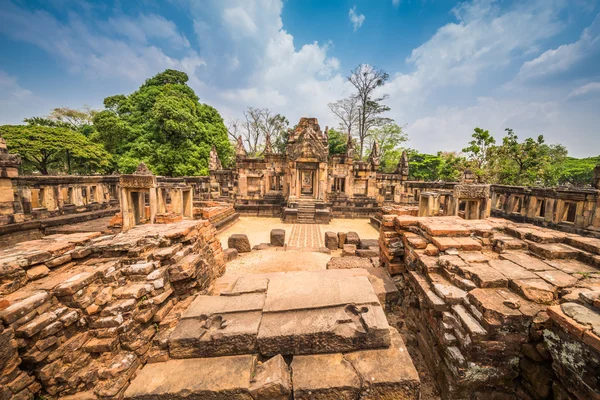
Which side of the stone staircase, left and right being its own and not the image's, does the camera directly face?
front

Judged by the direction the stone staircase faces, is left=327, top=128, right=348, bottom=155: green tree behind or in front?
behind

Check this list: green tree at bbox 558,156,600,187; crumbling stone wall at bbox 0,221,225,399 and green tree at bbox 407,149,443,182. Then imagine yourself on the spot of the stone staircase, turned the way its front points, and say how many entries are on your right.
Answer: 1

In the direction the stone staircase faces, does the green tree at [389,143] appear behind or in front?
behind

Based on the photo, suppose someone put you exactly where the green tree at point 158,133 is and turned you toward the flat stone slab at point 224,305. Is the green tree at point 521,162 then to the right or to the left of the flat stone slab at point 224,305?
left

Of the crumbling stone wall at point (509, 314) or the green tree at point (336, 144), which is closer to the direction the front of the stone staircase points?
the crumbling stone wall

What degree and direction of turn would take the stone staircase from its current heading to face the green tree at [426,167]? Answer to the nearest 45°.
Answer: approximately 135° to its left

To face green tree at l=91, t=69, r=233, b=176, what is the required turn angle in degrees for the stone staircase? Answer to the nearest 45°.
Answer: approximately 135° to its right

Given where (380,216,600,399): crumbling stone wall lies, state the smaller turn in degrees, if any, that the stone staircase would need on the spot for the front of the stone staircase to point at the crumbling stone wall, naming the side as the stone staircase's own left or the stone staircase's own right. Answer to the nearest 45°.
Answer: approximately 90° to the stone staircase's own left

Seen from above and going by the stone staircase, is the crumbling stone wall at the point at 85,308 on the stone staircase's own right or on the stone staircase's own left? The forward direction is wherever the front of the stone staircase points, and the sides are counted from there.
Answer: on the stone staircase's own right

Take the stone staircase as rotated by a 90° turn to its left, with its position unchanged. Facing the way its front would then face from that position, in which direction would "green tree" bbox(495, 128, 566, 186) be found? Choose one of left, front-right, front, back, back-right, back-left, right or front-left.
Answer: front-left
